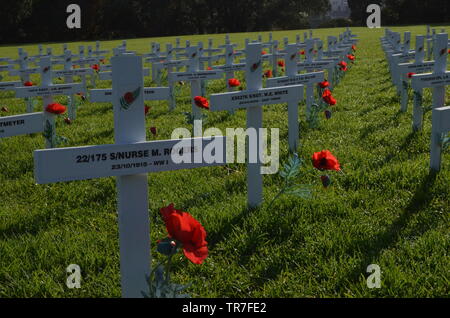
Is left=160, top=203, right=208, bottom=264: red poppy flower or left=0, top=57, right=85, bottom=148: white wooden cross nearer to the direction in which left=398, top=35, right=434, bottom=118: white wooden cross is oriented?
the red poppy flower

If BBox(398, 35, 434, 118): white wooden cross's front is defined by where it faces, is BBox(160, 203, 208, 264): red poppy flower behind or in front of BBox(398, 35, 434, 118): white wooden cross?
in front

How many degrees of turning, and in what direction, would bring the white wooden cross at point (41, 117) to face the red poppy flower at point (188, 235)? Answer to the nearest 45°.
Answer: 0° — it already faces it

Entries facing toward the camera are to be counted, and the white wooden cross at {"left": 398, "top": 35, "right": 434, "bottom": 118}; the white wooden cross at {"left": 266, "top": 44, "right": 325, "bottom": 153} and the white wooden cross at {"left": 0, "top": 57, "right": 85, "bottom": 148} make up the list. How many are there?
3

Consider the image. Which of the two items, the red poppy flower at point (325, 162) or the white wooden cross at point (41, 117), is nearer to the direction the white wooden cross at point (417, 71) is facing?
the red poppy flower

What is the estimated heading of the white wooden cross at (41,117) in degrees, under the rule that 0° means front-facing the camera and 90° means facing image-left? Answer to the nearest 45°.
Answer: approximately 0°

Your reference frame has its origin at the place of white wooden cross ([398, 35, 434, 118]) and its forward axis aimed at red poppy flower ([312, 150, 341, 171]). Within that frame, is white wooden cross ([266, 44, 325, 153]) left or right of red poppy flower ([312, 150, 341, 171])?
right

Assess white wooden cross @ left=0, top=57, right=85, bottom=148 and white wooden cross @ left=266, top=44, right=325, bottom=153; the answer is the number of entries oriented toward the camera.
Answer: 2

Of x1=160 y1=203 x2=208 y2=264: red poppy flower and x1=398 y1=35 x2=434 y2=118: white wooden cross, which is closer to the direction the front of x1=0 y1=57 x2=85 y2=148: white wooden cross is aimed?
the red poppy flower

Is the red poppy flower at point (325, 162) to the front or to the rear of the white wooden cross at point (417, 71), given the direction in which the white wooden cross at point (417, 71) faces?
to the front
